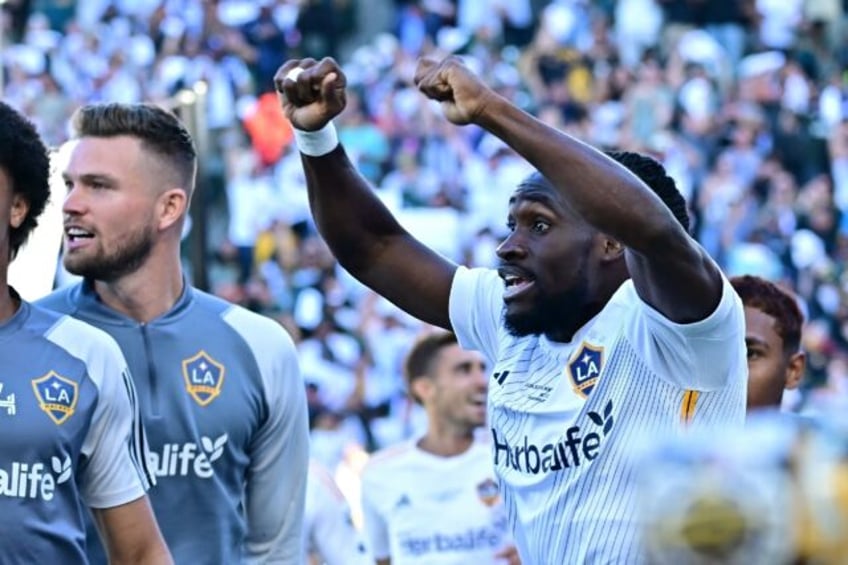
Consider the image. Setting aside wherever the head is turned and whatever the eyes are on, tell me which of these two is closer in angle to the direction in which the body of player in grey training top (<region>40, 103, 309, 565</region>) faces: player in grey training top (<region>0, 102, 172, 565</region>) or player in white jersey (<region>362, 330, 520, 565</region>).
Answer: the player in grey training top

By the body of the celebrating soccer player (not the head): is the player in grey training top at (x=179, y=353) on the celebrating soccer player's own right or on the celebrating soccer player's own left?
on the celebrating soccer player's own right

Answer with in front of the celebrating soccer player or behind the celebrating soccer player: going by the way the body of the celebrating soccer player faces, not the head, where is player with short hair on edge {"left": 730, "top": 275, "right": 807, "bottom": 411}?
behind

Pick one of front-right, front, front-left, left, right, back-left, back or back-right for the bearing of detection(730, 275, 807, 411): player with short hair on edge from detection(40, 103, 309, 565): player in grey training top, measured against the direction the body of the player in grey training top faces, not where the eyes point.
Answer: back-left

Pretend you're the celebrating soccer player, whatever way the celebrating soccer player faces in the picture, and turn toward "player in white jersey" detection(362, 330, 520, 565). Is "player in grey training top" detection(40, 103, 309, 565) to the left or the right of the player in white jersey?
left

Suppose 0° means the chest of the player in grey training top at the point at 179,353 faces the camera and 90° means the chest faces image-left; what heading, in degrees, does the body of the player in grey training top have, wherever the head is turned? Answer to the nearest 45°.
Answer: approximately 45°
